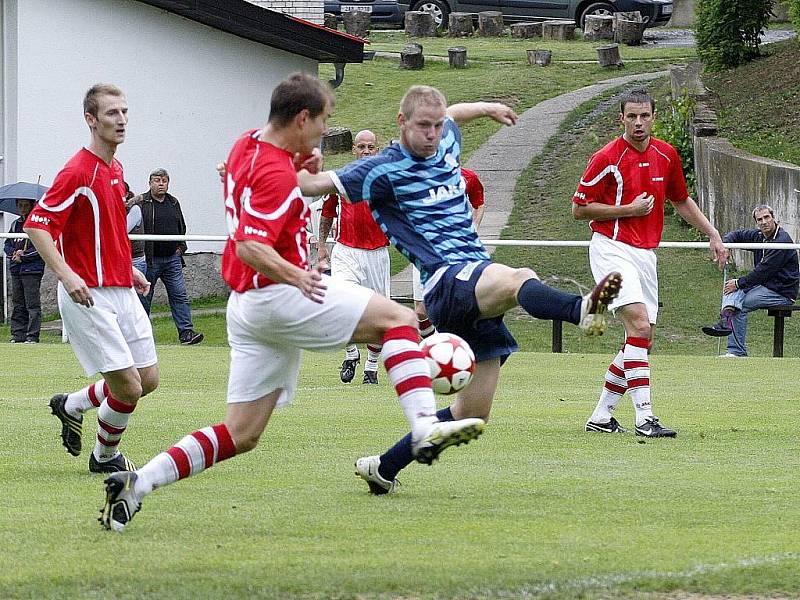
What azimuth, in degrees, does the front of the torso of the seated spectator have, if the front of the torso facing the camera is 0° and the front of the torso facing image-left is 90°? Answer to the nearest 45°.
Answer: approximately 45°

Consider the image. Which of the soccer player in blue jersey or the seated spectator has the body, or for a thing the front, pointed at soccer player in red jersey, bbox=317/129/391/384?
the seated spectator

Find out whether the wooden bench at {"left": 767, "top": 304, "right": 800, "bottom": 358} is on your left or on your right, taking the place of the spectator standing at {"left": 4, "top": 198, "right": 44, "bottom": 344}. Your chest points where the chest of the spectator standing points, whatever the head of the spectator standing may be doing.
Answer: on your left

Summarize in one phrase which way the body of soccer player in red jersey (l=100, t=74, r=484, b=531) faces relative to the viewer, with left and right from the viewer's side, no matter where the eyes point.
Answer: facing to the right of the viewer

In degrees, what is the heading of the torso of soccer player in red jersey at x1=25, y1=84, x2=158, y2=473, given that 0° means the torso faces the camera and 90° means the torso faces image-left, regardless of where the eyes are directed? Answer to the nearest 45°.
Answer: approximately 315°

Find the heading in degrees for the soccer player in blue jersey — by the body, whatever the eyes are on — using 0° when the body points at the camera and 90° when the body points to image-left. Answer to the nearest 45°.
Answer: approximately 315°
